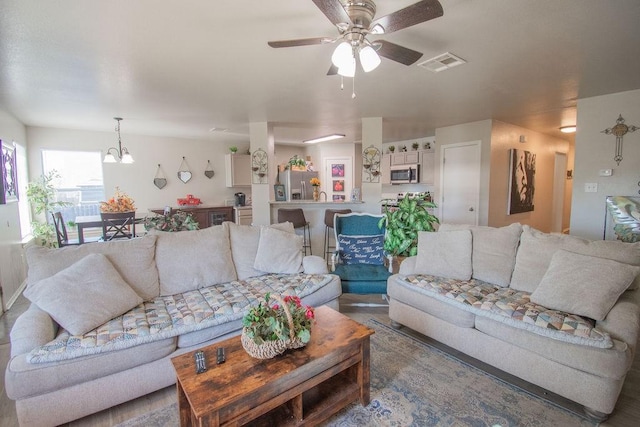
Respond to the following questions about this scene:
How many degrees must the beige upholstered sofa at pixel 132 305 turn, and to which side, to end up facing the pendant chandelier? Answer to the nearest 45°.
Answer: approximately 135° to its left

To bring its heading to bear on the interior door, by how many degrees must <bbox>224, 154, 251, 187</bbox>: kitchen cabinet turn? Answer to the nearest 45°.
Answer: approximately 45° to its left

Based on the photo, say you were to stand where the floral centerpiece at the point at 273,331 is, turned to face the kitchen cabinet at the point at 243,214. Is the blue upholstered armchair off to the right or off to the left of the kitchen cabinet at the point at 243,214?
right

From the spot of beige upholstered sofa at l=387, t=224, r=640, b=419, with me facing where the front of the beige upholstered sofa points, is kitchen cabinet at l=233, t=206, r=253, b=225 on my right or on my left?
on my right

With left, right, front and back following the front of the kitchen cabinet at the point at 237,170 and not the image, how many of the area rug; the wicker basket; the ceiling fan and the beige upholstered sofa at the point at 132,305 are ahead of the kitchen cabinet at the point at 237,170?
4

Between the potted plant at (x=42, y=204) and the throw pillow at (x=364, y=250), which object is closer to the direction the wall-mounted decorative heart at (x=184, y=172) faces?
the throw pillow

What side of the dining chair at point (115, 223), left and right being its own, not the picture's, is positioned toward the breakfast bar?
right

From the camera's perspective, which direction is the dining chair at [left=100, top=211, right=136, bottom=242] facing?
away from the camera

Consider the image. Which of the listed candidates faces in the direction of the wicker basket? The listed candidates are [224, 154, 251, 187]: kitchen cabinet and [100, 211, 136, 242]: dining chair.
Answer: the kitchen cabinet

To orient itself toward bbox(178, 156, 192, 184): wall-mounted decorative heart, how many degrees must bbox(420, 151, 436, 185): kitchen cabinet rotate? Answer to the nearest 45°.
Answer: approximately 90° to its right

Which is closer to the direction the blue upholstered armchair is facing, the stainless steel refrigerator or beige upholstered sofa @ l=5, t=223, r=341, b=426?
the beige upholstered sofa
